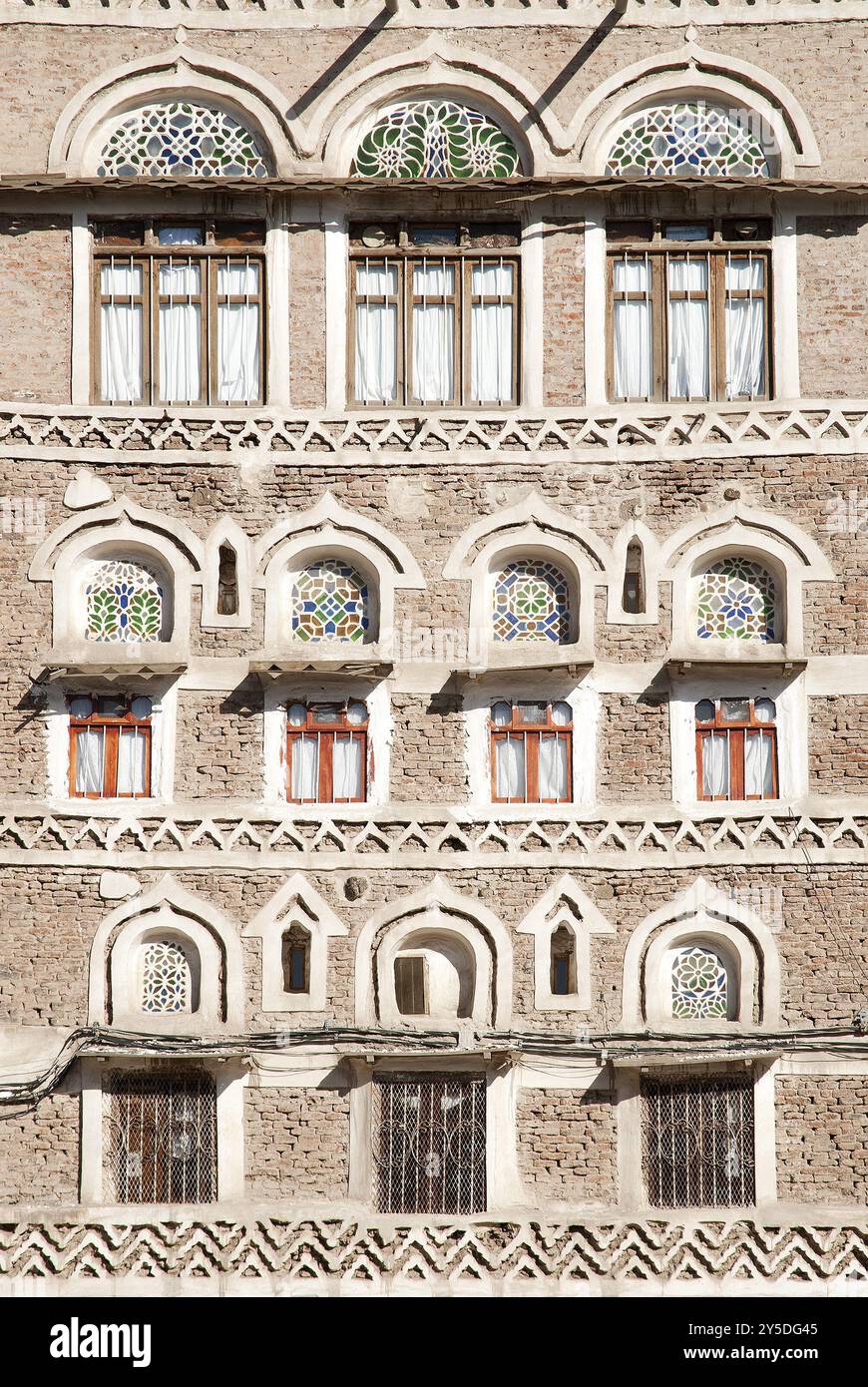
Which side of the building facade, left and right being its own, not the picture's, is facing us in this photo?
front
